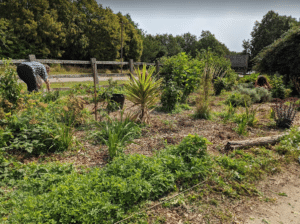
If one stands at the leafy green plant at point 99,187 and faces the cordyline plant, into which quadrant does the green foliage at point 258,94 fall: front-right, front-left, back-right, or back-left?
front-right

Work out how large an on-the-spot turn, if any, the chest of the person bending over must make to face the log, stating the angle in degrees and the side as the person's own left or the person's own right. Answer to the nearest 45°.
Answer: approximately 45° to the person's own right

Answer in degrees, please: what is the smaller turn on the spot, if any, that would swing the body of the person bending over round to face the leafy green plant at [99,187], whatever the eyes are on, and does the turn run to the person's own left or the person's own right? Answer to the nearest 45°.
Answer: approximately 90° to the person's own right

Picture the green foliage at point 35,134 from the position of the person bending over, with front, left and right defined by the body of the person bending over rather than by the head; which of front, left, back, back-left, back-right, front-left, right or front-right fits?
right

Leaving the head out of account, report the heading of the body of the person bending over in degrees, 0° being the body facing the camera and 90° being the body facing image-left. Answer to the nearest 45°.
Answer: approximately 270°

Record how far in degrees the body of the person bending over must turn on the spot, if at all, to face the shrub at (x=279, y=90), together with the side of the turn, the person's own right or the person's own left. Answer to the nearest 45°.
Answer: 0° — they already face it

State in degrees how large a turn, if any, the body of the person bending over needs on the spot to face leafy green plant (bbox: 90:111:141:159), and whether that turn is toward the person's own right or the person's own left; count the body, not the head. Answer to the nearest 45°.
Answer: approximately 90° to the person's own right
